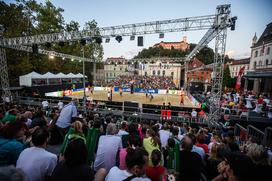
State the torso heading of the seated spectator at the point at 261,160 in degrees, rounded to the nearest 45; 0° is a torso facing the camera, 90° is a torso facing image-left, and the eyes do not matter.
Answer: approximately 135°

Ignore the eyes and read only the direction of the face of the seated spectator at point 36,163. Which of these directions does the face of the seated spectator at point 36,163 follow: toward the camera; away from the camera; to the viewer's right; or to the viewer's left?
away from the camera

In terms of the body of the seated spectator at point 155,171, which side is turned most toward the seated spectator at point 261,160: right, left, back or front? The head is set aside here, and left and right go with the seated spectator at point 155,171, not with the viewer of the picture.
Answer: right

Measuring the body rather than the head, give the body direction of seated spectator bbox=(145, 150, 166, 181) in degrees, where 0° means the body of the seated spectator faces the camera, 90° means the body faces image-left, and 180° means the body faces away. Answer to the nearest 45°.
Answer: approximately 180°

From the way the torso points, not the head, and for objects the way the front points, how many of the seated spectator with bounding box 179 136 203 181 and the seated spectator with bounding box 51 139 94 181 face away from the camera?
2

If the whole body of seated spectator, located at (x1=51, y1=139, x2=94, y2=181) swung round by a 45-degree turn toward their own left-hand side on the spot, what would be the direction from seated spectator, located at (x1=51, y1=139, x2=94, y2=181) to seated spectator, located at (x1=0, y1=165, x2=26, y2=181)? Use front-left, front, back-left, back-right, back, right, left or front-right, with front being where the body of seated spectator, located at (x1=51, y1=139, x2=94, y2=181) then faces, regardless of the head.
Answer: left

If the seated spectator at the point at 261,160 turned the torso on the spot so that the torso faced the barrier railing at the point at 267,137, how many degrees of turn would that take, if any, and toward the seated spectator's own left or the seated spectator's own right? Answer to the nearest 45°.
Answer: approximately 45° to the seated spectator's own right

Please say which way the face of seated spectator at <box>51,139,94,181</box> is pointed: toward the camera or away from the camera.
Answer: away from the camera

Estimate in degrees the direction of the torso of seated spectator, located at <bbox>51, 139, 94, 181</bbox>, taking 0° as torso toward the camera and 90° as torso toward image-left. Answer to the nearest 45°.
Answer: approximately 180°

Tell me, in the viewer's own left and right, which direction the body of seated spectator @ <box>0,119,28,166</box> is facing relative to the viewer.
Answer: facing away from the viewer and to the right of the viewer

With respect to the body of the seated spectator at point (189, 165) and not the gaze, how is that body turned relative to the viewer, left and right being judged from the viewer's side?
facing away from the viewer
